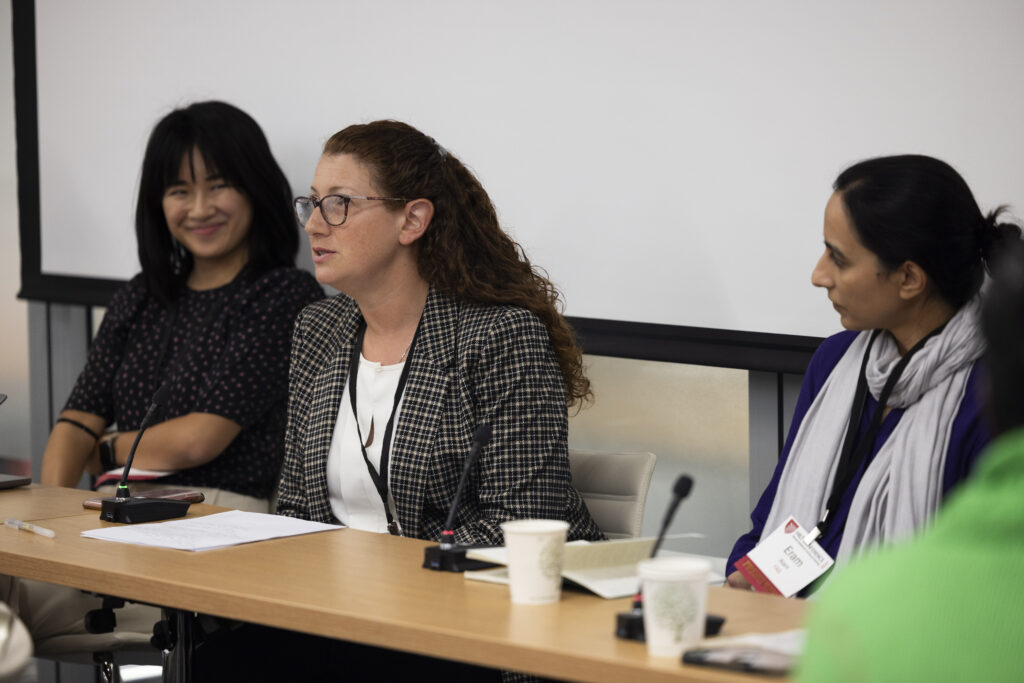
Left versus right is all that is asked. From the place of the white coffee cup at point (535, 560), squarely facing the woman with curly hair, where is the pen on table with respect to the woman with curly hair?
left

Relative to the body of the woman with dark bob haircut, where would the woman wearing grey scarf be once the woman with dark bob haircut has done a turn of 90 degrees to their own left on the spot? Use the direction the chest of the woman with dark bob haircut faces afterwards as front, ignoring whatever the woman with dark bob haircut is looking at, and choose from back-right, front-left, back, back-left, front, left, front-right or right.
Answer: front

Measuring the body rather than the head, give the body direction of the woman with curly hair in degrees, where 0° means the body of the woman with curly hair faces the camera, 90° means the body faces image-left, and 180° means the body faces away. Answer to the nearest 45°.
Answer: approximately 45°

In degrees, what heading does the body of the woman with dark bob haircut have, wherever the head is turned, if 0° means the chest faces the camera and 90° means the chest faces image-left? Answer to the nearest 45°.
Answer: approximately 45°

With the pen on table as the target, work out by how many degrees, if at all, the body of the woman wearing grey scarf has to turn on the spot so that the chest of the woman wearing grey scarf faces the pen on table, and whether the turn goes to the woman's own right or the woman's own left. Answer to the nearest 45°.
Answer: approximately 45° to the woman's own right

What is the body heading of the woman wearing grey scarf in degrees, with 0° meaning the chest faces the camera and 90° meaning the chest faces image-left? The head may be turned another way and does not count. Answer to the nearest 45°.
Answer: approximately 45°

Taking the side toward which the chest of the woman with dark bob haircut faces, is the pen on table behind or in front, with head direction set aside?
in front

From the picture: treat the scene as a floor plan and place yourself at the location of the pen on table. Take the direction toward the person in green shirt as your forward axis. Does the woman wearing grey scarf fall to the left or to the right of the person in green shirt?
left

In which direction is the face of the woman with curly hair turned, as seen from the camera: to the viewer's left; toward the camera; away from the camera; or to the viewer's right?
to the viewer's left

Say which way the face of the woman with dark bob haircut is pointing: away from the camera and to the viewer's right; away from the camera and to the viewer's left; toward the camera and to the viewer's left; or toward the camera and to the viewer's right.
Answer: toward the camera and to the viewer's right

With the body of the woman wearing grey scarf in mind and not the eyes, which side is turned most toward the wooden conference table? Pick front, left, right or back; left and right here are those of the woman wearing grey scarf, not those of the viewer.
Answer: front

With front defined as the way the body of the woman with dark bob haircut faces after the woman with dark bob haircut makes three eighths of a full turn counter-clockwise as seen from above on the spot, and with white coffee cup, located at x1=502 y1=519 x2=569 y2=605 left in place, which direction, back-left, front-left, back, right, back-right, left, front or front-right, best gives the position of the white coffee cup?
right

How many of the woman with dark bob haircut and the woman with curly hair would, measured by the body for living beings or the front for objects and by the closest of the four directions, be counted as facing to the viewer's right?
0

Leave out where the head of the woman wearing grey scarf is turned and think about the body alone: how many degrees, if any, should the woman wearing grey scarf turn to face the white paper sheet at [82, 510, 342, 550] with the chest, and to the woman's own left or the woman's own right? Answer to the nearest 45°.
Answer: approximately 45° to the woman's own right

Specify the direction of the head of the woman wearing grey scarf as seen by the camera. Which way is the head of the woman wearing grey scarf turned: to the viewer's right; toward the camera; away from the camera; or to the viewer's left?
to the viewer's left
